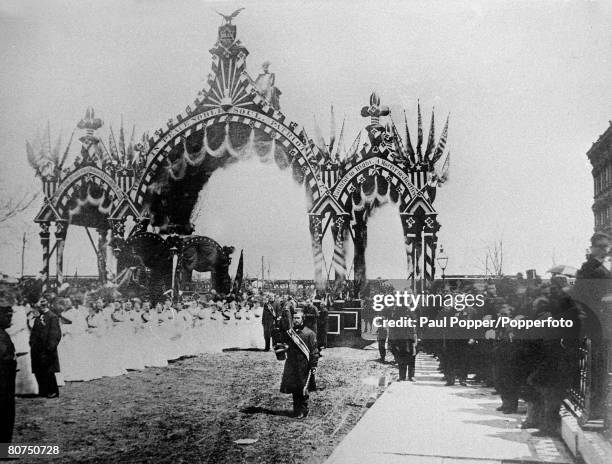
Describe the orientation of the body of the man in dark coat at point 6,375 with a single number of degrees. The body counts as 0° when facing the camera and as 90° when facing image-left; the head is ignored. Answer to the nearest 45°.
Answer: approximately 270°

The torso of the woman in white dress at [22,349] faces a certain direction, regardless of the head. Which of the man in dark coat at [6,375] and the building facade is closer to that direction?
the building facade

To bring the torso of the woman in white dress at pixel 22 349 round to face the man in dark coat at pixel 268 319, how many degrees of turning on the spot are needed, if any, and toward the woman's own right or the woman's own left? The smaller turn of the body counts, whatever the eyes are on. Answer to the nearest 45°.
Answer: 0° — they already face them

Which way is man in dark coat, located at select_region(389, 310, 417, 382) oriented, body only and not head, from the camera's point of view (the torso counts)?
toward the camera

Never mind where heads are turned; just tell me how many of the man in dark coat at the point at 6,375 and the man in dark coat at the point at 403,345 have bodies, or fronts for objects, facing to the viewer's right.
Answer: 1

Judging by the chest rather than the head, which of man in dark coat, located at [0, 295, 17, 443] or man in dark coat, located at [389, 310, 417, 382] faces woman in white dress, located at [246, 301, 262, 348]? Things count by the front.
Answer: man in dark coat, located at [0, 295, 17, 443]

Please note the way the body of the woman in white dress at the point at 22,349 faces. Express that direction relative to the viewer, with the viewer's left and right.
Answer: facing the viewer and to the right of the viewer

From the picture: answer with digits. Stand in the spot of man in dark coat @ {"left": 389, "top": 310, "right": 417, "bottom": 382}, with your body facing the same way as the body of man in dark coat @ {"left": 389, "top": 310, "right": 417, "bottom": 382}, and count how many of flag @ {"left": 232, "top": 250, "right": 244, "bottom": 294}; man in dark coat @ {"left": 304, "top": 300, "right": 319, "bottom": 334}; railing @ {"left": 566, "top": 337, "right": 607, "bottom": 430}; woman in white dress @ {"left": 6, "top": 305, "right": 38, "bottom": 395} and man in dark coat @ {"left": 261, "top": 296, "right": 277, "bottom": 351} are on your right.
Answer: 4

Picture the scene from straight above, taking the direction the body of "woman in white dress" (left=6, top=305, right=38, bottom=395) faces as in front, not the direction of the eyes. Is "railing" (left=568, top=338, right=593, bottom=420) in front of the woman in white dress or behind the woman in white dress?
in front

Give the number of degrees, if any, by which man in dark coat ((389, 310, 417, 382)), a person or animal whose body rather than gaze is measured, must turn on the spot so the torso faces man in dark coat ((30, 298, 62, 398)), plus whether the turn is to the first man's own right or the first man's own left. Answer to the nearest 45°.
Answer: approximately 90° to the first man's own right

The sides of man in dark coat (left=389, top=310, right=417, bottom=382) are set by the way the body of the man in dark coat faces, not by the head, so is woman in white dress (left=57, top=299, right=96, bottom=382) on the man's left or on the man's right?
on the man's right

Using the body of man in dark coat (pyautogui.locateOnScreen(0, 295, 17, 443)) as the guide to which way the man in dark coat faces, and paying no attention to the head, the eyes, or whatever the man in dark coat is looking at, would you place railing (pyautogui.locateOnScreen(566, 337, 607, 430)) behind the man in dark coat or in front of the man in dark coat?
in front

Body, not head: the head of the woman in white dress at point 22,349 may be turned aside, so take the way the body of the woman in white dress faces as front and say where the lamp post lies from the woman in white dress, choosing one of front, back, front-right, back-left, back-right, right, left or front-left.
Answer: left
